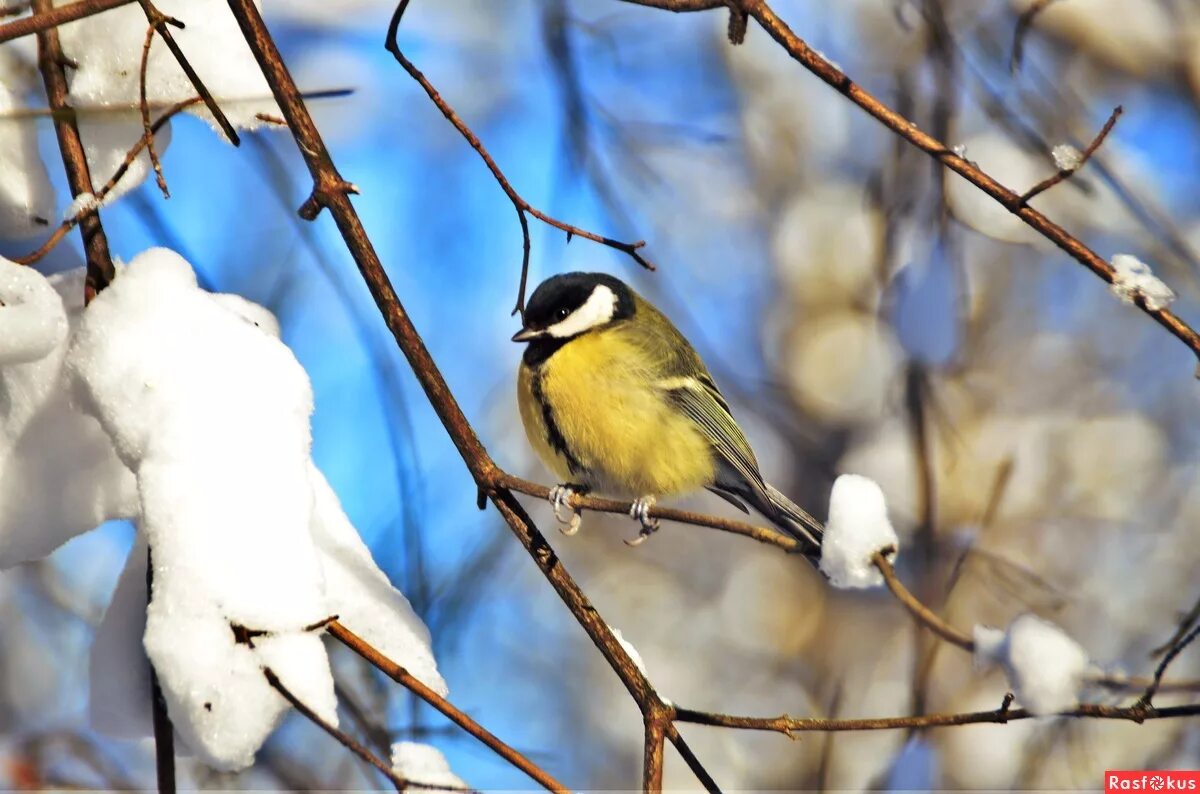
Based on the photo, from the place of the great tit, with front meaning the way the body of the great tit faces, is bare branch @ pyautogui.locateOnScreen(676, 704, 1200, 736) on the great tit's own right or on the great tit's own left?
on the great tit's own left

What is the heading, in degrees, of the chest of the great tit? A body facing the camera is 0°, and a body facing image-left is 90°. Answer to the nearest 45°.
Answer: approximately 45°

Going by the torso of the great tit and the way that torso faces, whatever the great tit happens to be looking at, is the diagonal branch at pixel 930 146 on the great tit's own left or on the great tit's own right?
on the great tit's own left

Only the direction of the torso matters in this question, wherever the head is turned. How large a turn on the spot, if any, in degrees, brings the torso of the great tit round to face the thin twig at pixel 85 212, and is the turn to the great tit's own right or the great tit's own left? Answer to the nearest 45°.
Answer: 0° — it already faces it

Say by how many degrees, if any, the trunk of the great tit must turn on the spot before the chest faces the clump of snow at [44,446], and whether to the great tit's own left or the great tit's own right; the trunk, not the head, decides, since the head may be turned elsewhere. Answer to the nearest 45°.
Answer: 0° — it already faces it
